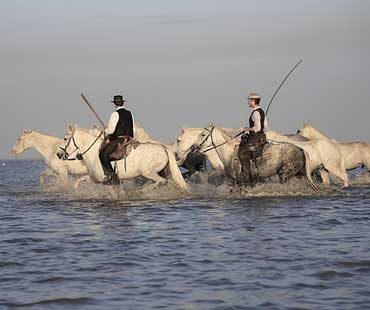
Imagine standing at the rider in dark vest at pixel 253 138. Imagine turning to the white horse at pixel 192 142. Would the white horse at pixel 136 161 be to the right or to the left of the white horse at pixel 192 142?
left

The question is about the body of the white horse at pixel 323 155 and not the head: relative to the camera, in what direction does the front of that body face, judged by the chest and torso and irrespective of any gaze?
to the viewer's left

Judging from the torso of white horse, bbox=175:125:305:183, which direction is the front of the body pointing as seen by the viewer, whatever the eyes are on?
to the viewer's left

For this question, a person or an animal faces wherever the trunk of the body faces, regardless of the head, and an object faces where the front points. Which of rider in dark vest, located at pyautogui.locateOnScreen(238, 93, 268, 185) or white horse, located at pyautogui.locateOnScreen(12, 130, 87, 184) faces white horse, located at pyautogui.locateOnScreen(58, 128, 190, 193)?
the rider in dark vest

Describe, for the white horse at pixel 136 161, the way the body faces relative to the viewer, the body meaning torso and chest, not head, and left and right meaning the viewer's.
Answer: facing to the left of the viewer

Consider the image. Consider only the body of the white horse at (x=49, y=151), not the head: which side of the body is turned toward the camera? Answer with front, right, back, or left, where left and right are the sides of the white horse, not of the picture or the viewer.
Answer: left

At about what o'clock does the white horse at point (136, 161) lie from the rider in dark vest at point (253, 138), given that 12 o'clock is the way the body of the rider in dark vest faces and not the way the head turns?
The white horse is roughly at 12 o'clock from the rider in dark vest.

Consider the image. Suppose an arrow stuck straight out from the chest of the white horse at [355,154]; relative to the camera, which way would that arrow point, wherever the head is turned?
to the viewer's left

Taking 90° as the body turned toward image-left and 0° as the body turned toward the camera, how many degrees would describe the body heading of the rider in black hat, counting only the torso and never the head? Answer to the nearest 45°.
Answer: approximately 135°

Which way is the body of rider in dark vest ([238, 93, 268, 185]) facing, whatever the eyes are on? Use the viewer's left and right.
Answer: facing to the left of the viewer
